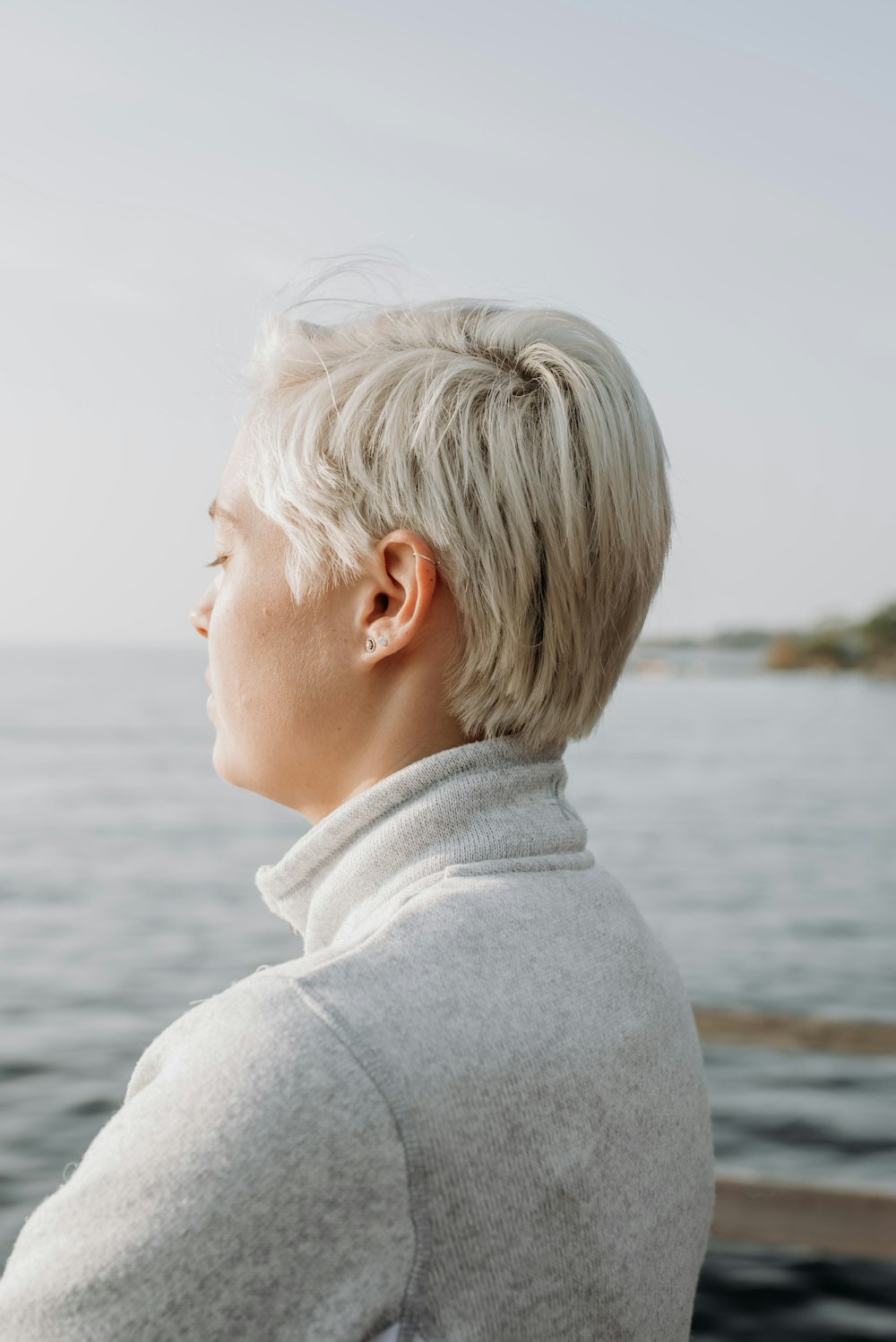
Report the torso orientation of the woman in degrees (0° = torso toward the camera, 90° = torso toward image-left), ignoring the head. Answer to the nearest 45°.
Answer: approximately 135°

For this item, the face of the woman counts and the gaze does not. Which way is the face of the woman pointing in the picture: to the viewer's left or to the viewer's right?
to the viewer's left
